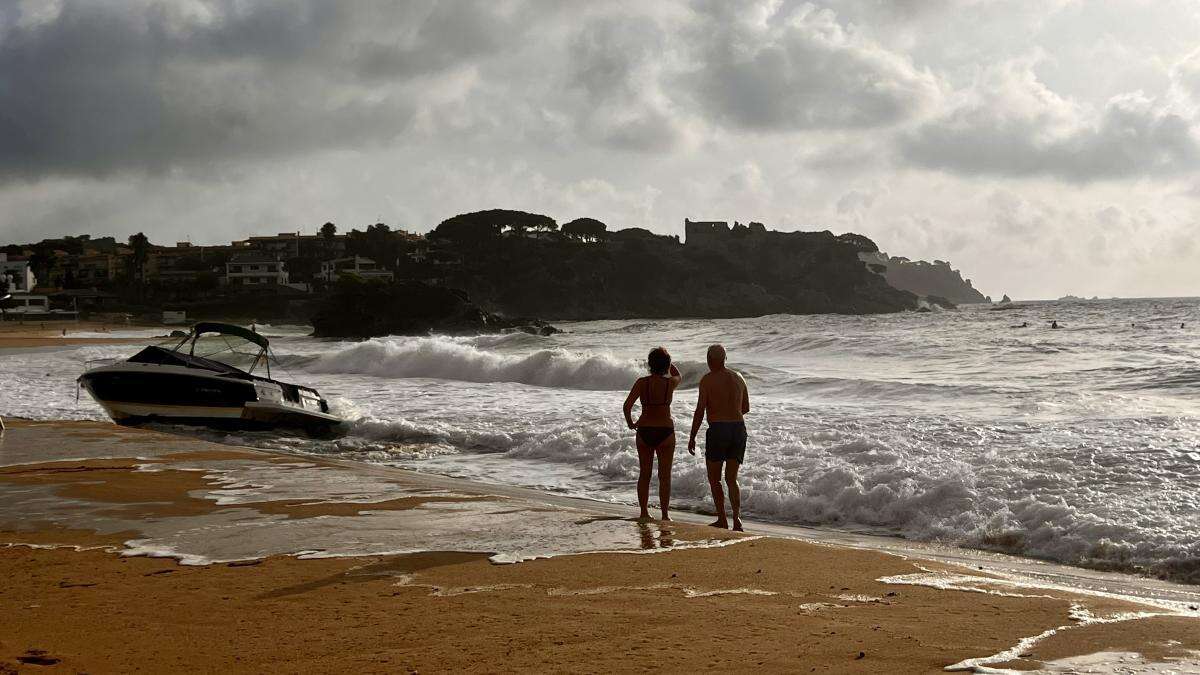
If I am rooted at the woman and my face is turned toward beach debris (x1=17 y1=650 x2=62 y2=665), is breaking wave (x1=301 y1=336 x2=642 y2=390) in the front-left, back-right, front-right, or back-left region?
back-right

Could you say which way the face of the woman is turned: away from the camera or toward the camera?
away from the camera

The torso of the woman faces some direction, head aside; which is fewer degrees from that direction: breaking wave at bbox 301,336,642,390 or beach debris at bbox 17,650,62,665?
the breaking wave

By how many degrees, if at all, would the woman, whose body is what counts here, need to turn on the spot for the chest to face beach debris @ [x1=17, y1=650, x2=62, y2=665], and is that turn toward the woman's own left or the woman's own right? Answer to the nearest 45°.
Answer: approximately 135° to the woman's own left

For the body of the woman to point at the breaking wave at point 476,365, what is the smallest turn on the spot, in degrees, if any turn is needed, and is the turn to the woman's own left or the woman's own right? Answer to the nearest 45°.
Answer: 0° — they already face it

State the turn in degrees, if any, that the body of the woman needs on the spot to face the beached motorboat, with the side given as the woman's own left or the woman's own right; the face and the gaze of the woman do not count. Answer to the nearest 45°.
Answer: approximately 45° to the woman's own left

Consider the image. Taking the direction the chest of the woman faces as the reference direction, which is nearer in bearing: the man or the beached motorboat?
the beached motorboat

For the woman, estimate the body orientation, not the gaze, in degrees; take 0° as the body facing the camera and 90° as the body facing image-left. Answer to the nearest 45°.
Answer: approximately 180°
